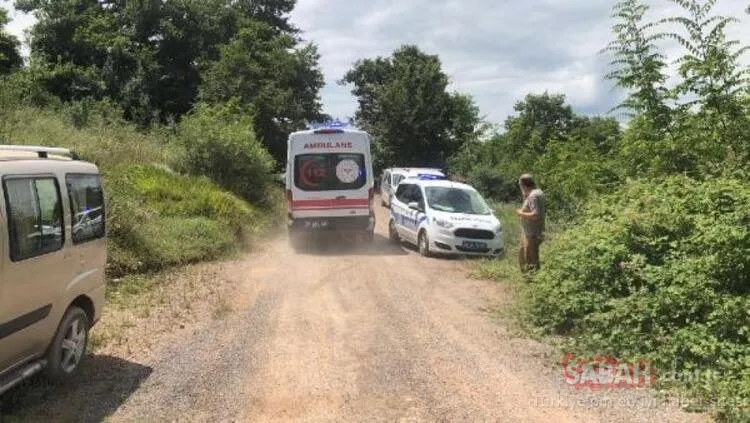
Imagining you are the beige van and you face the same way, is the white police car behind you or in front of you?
behind

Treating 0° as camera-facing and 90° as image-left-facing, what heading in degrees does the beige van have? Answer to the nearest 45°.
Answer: approximately 45°

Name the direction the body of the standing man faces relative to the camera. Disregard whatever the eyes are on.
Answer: to the viewer's left

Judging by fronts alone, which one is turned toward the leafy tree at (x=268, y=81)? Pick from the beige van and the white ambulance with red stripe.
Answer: the white ambulance with red stripe

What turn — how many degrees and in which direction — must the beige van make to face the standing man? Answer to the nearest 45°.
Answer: approximately 135° to its left

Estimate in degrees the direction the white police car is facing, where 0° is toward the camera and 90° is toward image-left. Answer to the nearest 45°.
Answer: approximately 315°

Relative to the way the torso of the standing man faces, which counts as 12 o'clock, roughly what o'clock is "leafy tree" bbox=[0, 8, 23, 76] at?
The leafy tree is roughly at 1 o'clock from the standing man.

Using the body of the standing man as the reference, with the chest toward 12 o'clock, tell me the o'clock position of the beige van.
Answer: The beige van is roughly at 10 o'clock from the standing man.

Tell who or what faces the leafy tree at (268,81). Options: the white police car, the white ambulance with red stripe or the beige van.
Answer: the white ambulance with red stripe

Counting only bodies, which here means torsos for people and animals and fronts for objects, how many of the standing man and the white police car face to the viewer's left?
1

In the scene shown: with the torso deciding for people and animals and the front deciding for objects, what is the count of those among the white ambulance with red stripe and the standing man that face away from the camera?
1

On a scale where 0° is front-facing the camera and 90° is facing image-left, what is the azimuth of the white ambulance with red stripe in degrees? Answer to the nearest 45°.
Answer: approximately 180°

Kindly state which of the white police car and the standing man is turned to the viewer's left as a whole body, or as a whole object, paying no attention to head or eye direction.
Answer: the standing man

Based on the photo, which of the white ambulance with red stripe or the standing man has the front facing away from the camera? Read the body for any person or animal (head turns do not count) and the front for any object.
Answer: the white ambulance with red stripe

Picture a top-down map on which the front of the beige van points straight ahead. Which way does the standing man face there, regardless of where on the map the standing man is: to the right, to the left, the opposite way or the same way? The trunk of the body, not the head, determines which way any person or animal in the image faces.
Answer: to the right
